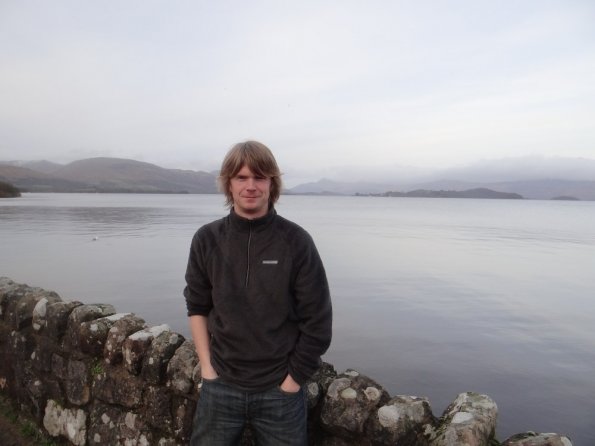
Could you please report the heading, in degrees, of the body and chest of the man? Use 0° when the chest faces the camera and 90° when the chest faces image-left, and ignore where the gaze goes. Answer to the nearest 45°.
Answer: approximately 0°
